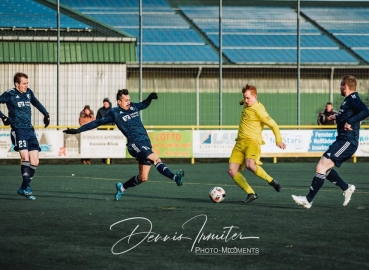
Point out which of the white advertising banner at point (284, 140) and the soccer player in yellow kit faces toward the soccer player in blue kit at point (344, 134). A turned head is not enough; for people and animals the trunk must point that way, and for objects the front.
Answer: the white advertising banner

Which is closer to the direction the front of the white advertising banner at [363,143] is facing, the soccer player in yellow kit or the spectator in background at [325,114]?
the soccer player in yellow kit

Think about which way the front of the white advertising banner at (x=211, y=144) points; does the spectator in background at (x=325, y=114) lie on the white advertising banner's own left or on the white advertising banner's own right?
on the white advertising banner's own left

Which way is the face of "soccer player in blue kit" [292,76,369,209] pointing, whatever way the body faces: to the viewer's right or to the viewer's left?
to the viewer's left

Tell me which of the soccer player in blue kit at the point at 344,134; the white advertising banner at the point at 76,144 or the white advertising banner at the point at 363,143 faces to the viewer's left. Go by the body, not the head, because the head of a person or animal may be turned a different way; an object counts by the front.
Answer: the soccer player in blue kit

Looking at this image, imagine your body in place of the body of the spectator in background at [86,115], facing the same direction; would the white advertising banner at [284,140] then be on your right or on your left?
on your left

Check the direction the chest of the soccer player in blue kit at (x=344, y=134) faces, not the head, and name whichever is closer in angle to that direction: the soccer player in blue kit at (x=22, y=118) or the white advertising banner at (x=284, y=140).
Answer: the soccer player in blue kit

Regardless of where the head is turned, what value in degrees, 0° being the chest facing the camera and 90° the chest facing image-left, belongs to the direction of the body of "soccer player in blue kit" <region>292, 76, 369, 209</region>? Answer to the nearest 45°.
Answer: approximately 90°

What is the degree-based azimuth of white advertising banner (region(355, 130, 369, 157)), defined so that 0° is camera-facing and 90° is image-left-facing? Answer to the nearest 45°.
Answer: approximately 0°

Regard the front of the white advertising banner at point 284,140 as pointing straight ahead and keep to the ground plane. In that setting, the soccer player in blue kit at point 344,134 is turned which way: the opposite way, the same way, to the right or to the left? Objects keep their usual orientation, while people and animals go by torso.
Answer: to the right

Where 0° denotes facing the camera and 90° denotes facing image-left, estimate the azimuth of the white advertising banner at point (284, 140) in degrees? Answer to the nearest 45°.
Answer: approximately 0°

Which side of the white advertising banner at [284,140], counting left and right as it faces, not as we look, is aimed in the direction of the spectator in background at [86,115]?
right
